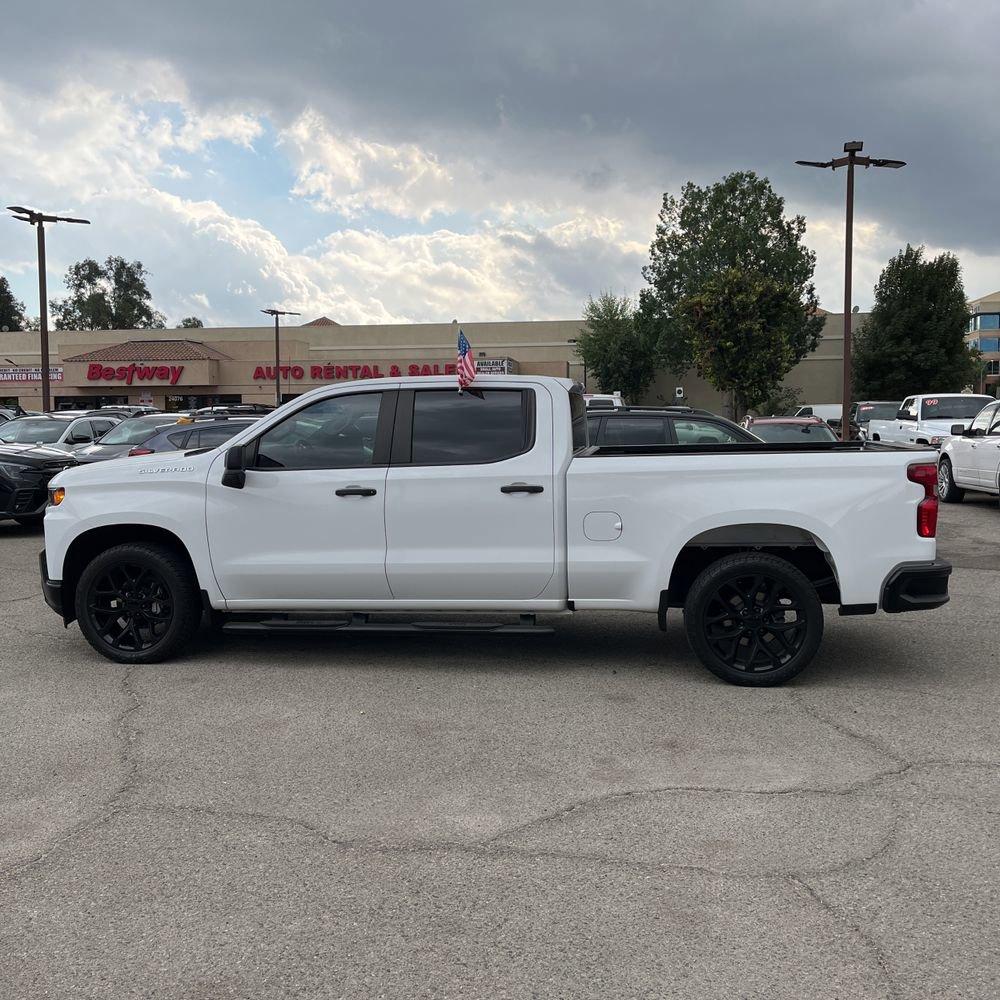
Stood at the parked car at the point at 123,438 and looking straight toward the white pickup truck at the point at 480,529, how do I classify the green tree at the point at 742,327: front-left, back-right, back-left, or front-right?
back-left

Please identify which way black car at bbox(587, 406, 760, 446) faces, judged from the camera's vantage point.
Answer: facing to the right of the viewer

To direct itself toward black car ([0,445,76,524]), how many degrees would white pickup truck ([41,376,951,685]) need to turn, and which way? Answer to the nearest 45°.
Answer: approximately 45° to its right

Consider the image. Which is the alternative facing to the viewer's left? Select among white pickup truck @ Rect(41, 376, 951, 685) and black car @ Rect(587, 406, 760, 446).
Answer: the white pickup truck

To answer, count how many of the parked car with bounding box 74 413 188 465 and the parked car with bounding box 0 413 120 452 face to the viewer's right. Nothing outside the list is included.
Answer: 0

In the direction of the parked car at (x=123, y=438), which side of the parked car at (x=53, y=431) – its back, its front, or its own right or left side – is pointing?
left

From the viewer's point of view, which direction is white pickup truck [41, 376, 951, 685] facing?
to the viewer's left

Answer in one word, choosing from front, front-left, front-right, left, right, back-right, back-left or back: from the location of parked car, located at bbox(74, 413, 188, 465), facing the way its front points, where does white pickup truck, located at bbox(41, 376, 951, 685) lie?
front-left

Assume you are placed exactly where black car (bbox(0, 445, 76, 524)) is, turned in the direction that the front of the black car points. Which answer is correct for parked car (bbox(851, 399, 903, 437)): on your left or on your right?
on your left
